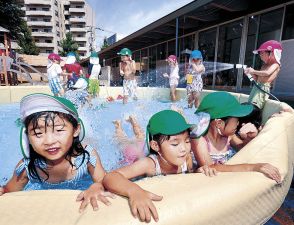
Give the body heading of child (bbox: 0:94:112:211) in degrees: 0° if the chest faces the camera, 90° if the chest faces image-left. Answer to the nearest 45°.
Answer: approximately 0°

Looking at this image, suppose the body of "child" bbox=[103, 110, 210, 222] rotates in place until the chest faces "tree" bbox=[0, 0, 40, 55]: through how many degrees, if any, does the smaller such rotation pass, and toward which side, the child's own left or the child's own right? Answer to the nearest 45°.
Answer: approximately 180°

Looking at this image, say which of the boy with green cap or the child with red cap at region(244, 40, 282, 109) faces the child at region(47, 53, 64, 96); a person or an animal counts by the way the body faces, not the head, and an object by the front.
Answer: the child with red cap

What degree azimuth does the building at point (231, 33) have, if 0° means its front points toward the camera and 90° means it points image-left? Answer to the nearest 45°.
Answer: approximately 45°

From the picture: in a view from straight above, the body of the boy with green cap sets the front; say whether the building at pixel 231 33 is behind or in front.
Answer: behind

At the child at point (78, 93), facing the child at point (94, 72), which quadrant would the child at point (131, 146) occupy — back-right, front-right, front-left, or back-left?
back-right

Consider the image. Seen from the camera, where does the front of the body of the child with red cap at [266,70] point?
to the viewer's left

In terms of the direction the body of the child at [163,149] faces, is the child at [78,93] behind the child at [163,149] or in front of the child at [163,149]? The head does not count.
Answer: behind

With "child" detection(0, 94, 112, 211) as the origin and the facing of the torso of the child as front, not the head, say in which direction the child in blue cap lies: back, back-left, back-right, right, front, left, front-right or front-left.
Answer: back-left
